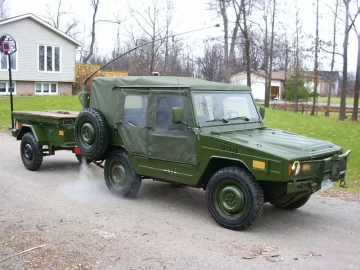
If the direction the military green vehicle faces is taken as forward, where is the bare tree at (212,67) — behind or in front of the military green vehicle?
behind

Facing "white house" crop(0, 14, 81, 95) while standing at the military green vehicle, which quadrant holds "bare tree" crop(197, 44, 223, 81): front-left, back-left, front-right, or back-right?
front-right

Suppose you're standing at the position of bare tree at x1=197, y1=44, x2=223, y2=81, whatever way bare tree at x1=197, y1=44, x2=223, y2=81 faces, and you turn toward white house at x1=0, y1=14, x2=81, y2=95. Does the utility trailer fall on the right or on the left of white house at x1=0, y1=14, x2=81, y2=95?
left

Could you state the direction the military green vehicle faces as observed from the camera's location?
facing the viewer and to the right of the viewer

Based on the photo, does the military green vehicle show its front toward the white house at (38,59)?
no

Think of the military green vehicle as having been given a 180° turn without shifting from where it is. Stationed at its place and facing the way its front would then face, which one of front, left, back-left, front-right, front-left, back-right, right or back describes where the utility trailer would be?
front

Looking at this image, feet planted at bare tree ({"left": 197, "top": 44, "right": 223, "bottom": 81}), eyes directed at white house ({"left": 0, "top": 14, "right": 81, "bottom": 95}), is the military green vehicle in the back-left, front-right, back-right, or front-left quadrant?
front-left
